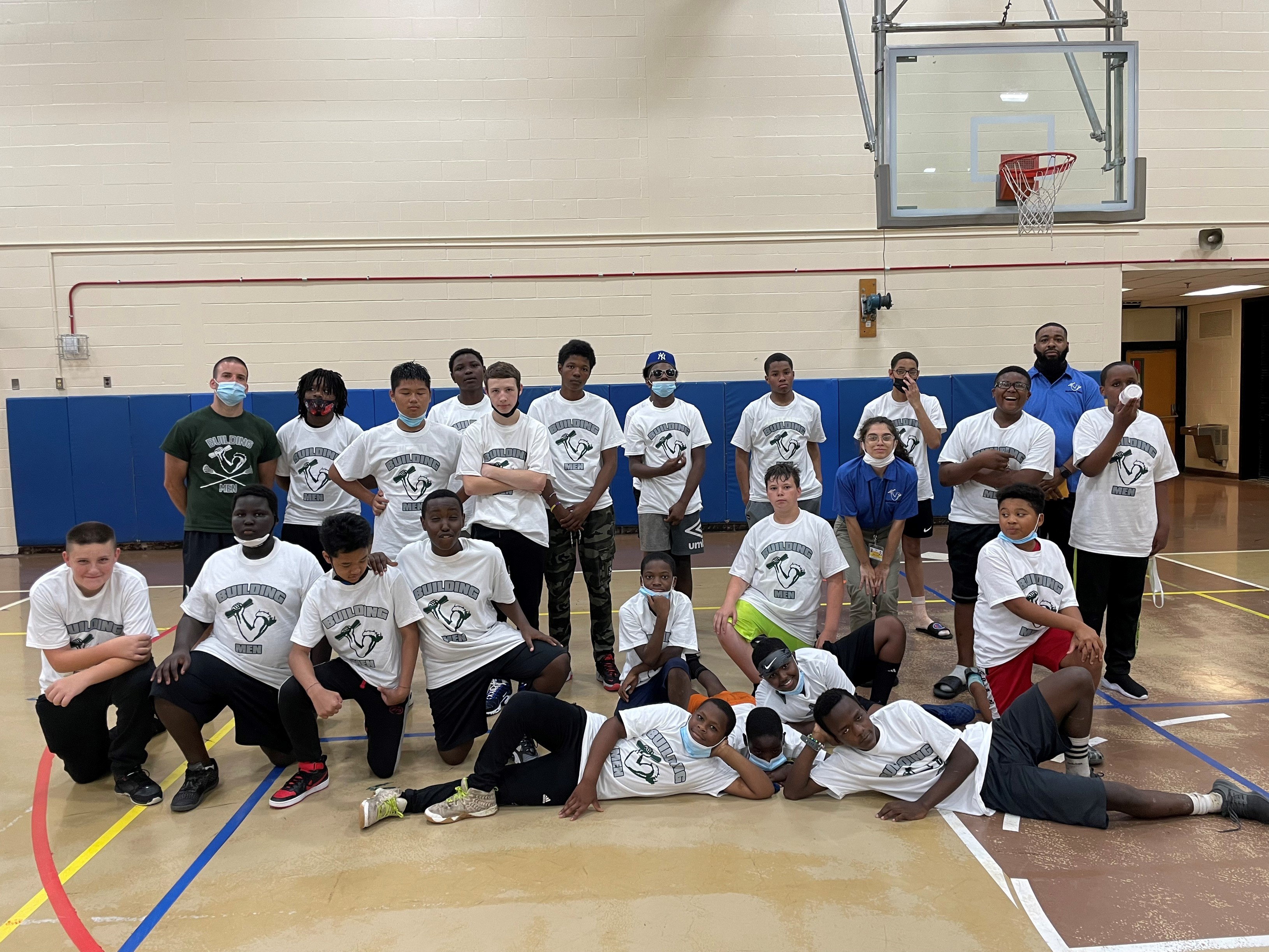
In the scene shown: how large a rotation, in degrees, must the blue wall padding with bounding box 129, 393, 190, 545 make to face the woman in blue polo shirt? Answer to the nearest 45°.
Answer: approximately 45° to its left

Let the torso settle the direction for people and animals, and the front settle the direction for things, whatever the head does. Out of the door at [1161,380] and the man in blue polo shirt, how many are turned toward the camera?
2

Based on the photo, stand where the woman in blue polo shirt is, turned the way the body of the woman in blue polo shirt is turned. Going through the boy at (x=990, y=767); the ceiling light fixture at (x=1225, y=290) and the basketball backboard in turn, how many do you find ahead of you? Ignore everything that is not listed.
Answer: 1

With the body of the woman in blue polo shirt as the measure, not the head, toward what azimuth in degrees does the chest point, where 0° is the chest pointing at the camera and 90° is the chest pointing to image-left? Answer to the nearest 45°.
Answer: approximately 0°

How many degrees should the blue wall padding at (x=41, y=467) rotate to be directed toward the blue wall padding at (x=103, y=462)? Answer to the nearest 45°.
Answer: approximately 45° to its left

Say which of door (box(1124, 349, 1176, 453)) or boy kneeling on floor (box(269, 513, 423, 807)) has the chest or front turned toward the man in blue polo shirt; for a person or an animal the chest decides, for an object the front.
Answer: the door
